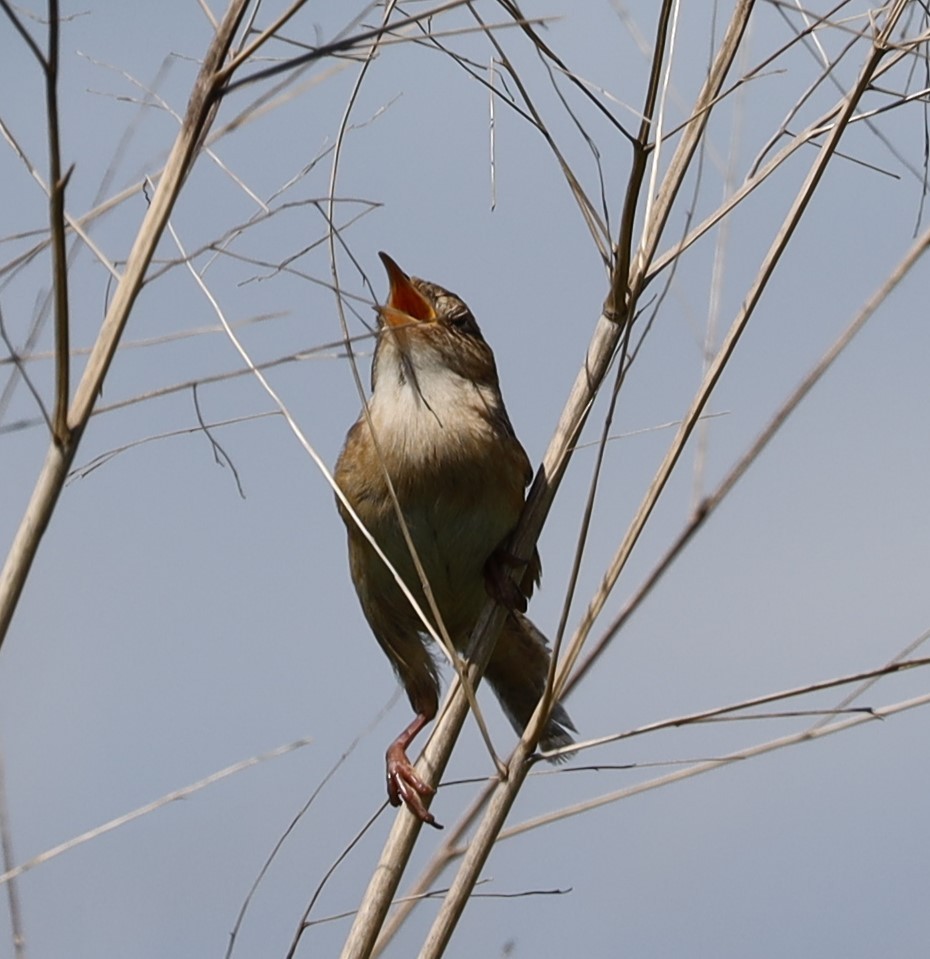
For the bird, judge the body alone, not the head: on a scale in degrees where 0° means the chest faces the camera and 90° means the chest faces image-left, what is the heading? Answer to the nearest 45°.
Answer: approximately 45°
